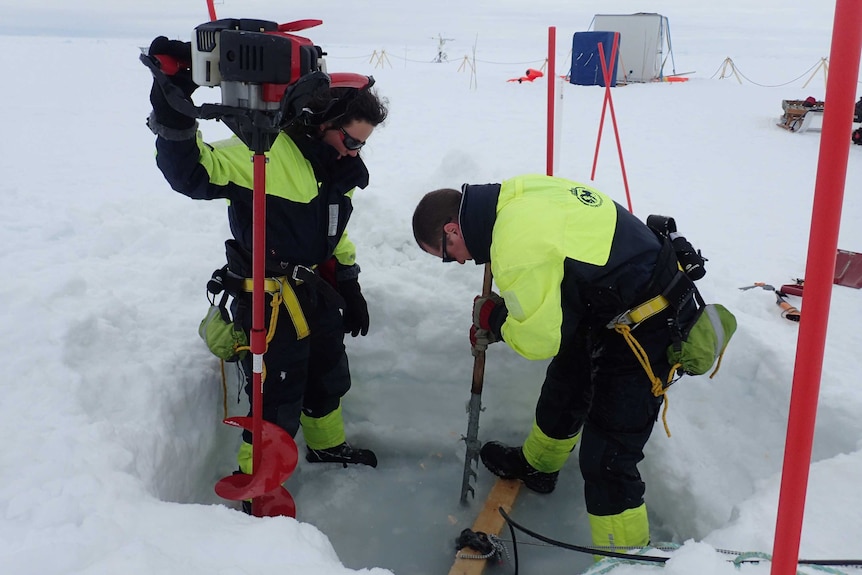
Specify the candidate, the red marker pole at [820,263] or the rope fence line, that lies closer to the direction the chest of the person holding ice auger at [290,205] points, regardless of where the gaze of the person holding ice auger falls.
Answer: the red marker pole

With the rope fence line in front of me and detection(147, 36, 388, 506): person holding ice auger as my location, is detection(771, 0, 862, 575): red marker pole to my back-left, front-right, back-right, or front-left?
back-right

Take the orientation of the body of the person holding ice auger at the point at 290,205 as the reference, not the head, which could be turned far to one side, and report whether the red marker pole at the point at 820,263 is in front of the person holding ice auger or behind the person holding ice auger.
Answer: in front

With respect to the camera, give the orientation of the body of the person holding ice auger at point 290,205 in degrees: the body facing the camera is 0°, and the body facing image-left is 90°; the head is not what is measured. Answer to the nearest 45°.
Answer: approximately 315°

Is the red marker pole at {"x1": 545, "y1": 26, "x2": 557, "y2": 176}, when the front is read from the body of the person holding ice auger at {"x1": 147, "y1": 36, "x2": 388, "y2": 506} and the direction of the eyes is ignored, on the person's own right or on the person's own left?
on the person's own left

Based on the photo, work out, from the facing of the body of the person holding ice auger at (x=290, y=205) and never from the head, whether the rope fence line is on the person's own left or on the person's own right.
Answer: on the person's own left
